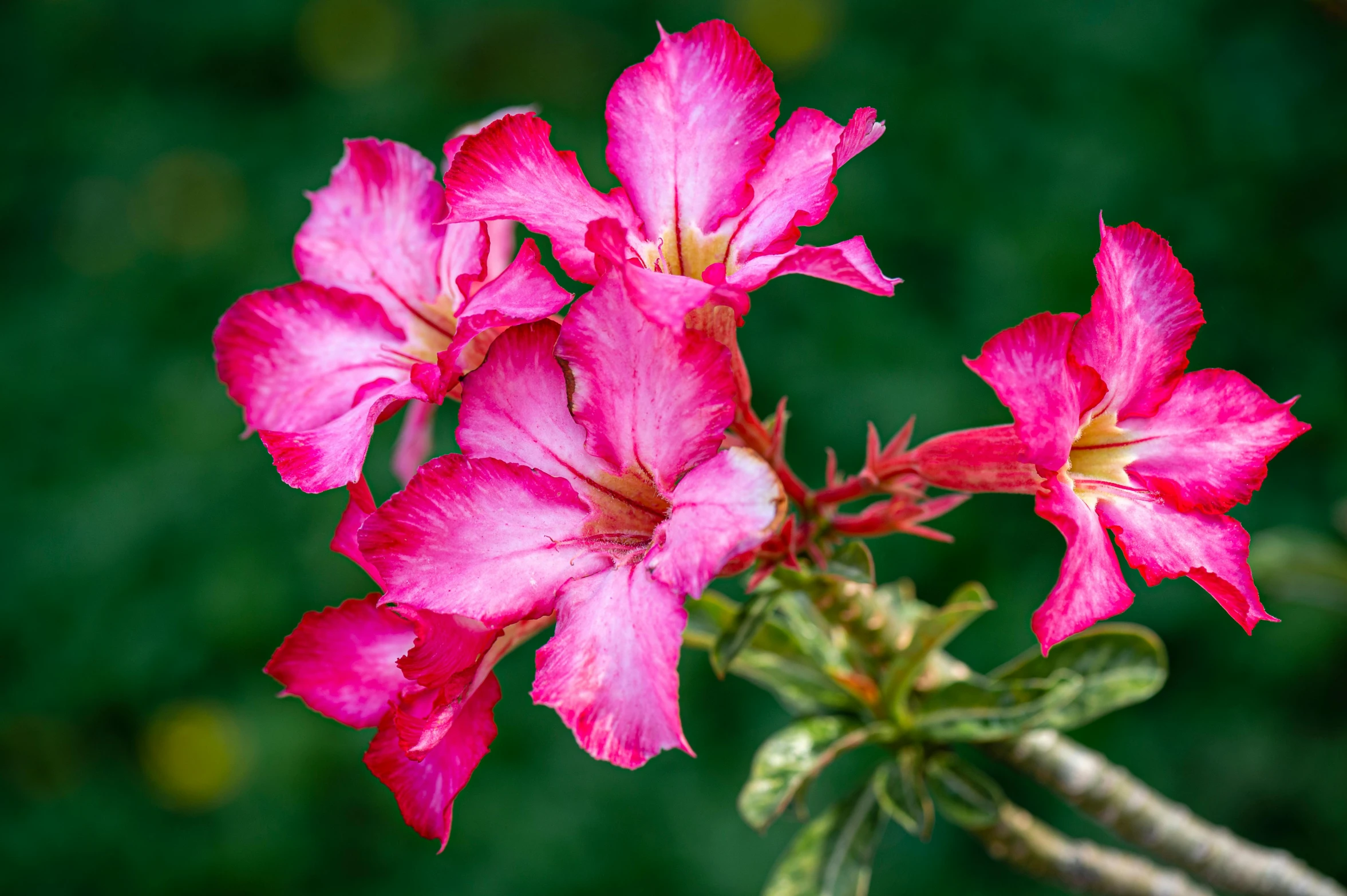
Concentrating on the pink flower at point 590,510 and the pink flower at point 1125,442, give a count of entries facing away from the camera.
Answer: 0

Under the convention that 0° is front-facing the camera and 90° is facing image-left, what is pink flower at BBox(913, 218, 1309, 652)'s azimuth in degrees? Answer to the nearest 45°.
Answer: approximately 315°
